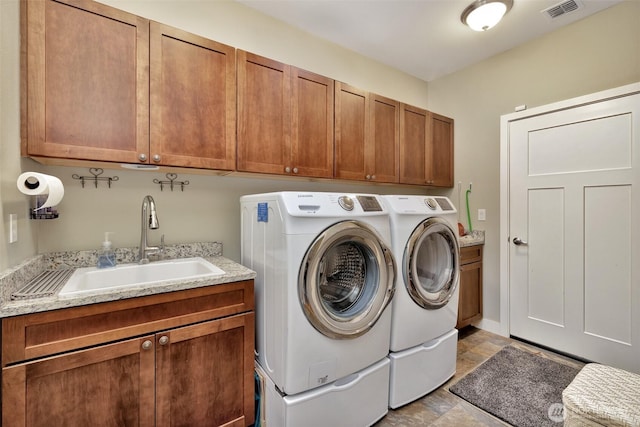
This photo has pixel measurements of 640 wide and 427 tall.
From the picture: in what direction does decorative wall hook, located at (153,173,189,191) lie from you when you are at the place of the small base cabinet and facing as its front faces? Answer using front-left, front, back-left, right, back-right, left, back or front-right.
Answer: right

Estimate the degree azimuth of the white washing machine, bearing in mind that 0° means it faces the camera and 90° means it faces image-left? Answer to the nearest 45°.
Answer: approximately 315°

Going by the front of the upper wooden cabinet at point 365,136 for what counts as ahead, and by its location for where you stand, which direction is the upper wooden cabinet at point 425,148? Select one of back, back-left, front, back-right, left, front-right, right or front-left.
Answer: left

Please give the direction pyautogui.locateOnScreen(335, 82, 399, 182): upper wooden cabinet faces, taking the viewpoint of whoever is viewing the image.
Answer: facing the viewer and to the right of the viewer

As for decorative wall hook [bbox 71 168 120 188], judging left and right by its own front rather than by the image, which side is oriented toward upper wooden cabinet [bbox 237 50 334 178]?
left

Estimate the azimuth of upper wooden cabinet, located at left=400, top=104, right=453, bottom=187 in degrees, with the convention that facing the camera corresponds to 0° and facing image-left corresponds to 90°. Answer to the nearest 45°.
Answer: approximately 315°

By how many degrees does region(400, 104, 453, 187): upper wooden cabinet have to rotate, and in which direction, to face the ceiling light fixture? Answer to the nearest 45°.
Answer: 0° — it already faces it

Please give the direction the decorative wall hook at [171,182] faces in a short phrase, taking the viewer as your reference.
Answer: facing the viewer

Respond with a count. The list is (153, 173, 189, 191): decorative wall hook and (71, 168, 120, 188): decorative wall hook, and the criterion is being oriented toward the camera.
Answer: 2

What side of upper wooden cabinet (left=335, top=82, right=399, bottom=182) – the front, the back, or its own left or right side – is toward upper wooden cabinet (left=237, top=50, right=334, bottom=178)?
right

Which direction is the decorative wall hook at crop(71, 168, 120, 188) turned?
toward the camera
